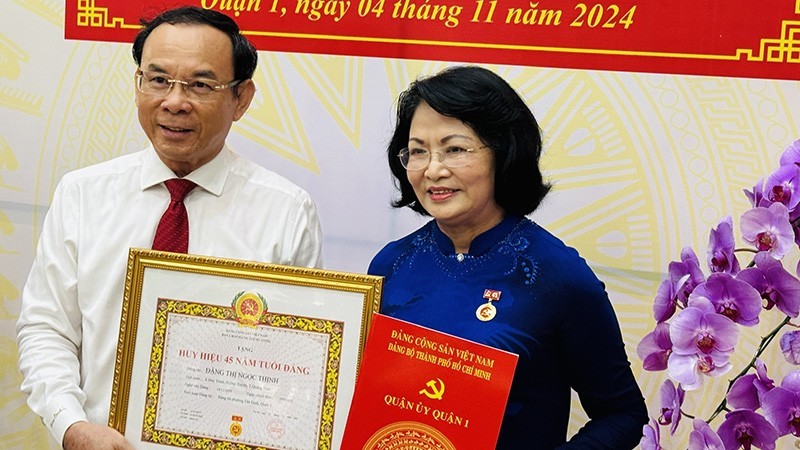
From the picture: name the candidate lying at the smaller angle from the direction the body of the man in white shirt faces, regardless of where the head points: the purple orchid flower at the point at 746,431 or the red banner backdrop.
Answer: the purple orchid flower

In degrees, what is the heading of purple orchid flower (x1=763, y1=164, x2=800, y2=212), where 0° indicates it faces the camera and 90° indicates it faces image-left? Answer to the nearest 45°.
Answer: approximately 45°

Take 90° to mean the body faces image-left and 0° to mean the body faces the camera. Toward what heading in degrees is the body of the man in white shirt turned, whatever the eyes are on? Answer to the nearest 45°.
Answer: approximately 0°

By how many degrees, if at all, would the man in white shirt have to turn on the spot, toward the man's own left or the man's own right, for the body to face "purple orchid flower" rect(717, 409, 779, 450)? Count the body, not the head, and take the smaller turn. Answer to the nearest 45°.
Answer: approximately 45° to the man's own left
